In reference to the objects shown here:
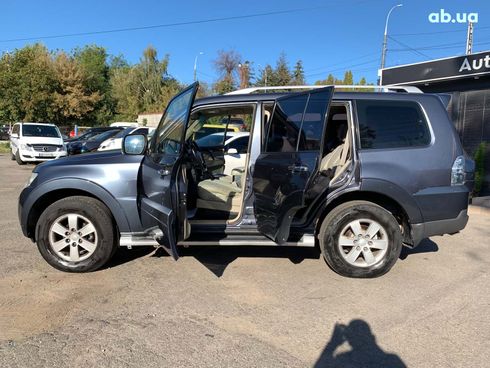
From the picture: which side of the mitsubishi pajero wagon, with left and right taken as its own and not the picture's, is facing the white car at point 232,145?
right

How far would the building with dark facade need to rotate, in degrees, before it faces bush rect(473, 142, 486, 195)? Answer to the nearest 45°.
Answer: approximately 45° to its left

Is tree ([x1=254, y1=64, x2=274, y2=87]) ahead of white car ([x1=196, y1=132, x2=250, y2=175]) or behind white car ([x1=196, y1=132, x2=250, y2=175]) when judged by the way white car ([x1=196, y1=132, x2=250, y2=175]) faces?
behind

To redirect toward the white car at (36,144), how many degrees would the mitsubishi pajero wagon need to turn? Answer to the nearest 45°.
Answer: approximately 45° to its right

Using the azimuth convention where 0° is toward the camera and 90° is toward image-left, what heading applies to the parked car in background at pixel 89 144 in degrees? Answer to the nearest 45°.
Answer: approximately 45°

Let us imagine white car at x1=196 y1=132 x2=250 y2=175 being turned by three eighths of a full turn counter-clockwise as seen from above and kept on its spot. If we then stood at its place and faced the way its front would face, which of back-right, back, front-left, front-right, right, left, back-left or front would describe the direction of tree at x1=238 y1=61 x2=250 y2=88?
left

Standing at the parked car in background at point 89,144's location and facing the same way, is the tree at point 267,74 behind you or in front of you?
behind

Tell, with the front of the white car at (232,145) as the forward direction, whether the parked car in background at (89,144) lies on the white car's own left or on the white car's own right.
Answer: on the white car's own right

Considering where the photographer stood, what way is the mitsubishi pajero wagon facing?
facing to the left of the viewer

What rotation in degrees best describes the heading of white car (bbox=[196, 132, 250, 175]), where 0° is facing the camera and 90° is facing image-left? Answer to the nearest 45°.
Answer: approximately 45°

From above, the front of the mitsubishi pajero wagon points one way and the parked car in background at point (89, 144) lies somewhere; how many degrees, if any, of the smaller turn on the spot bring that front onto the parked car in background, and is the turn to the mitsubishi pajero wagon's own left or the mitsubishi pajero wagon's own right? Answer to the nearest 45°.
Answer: approximately 45° to the mitsubishi pajero wagon's own right

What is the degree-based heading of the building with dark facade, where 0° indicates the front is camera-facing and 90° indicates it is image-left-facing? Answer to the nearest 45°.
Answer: approximately 45°
